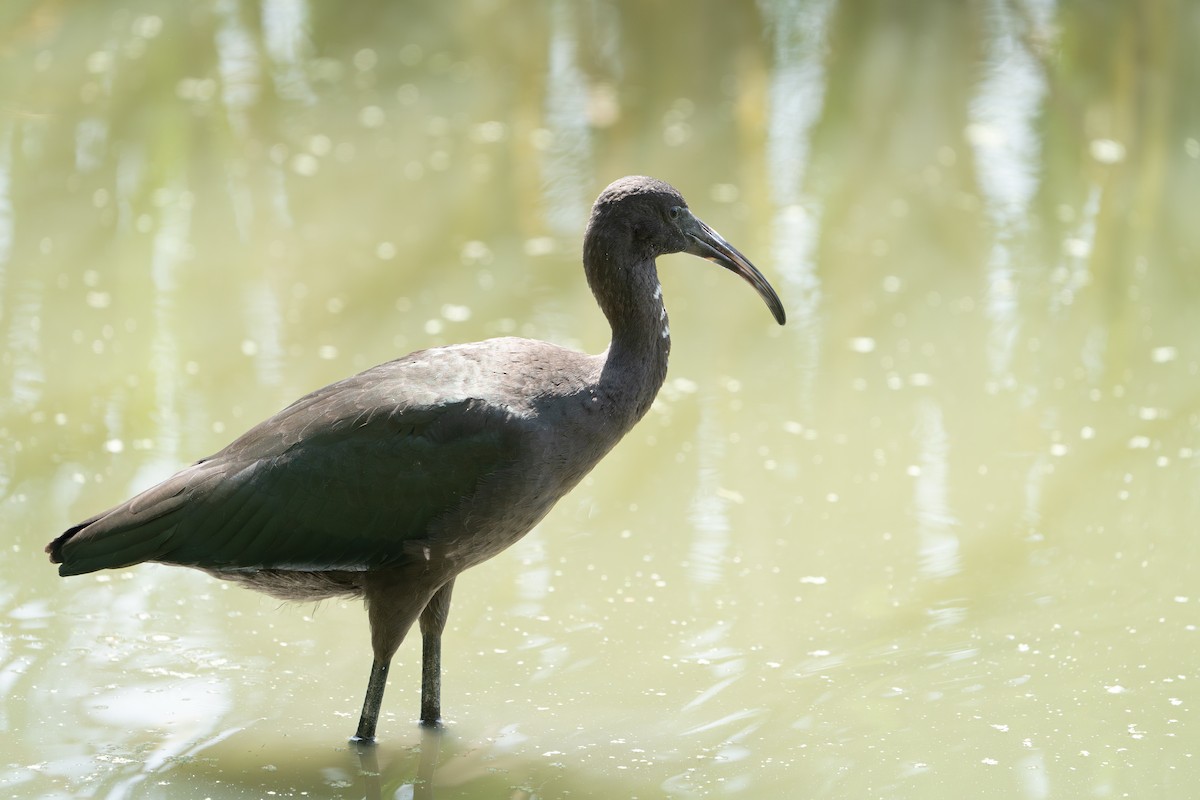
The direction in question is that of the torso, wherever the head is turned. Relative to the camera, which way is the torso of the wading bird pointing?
to the viewer's right
